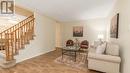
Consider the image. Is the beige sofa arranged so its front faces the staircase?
yes

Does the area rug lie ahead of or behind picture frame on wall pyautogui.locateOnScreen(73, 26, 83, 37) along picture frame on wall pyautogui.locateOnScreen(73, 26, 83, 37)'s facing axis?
ahead

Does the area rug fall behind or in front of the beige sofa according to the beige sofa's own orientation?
in front

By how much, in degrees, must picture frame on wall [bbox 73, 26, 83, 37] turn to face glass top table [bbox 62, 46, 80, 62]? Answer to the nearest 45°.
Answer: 0° — it already faces it

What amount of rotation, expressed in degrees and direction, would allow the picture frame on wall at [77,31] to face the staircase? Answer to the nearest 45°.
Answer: approximately 45° to its right

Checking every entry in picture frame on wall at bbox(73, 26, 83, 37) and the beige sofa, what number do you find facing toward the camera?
1

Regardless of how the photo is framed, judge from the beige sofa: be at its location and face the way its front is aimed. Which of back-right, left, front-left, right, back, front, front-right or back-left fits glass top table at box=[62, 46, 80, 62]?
front-right

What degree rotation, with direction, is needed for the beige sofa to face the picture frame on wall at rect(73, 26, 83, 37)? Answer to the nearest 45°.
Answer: approximately 45° to its right

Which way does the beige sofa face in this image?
to the viewer's left

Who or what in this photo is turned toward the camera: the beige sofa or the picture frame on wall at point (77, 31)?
the picture frame on wall

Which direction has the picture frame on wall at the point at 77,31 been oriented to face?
toward the camera

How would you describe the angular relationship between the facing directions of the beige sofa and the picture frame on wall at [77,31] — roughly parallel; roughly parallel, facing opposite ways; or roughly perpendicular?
roughly perpendicular

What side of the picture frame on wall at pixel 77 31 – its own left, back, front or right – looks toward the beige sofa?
front
